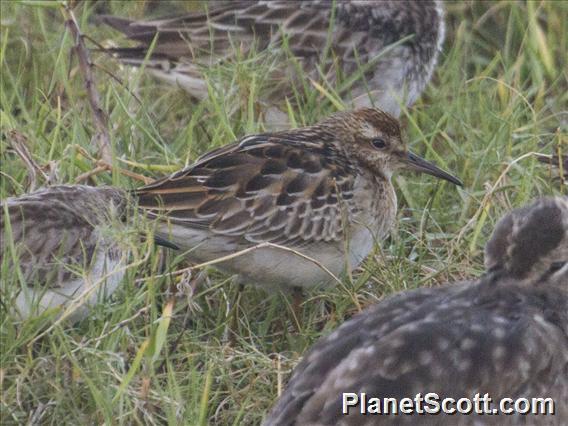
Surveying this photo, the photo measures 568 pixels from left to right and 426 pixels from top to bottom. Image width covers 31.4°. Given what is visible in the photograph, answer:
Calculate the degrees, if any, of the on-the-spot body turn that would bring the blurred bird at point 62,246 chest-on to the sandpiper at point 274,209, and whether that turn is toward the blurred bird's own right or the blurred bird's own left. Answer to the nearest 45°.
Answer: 0° — it already faces it

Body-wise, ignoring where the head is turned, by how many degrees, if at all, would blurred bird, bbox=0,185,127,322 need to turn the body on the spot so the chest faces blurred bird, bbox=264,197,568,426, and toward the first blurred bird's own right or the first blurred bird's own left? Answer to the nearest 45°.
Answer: approximately 45° to the first blurred bird's own right

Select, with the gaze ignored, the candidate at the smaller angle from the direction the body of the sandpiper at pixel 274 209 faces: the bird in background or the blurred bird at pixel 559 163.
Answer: the blurred bird

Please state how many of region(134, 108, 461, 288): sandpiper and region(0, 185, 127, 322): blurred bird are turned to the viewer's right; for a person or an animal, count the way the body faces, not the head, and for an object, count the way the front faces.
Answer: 2

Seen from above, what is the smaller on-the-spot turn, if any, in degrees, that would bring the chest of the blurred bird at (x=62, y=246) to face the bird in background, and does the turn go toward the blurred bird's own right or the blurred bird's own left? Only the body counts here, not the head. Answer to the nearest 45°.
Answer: approximately 45° to the blurred bird's own left

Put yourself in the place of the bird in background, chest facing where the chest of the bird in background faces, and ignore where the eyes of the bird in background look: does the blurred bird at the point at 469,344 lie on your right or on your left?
on your right

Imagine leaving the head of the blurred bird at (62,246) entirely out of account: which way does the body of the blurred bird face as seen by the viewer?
to the viewer's right

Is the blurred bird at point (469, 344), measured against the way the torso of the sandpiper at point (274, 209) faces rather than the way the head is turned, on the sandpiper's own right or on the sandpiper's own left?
on the sandpiper's own right

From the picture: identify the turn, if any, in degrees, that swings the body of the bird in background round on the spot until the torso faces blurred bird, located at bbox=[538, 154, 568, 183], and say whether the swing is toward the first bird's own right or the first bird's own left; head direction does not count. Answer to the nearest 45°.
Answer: approximately 45° to the first bird's own right

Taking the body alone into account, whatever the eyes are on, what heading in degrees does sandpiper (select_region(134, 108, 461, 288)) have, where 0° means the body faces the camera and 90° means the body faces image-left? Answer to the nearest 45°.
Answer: approximately 270°

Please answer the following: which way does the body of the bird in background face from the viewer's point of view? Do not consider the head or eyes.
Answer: to the viewer's right
